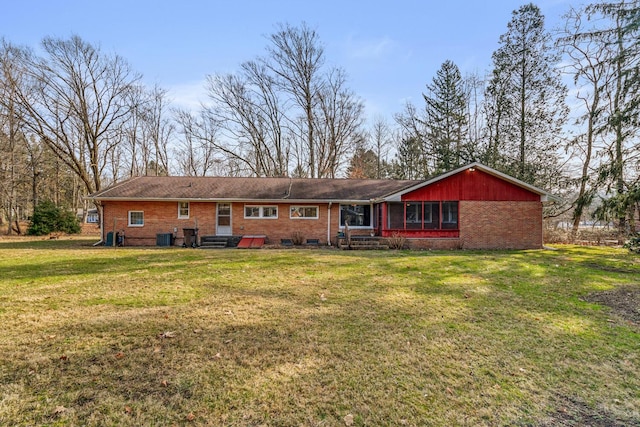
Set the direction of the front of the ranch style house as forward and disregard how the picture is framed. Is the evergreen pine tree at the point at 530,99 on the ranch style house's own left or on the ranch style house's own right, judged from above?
on the ranch style house's own right

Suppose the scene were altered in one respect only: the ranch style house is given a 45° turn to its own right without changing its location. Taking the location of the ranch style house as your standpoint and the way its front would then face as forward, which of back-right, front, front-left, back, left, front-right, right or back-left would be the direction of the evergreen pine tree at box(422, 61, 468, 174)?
front

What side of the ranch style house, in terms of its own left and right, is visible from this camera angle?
back
